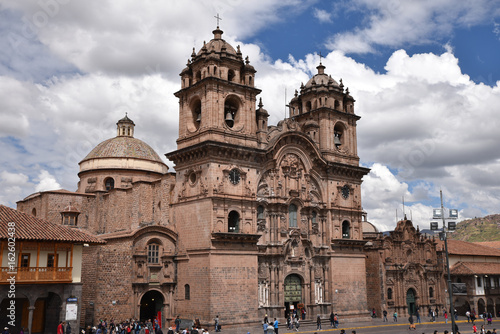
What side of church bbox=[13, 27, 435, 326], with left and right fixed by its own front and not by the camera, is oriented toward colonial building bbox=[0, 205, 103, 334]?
right

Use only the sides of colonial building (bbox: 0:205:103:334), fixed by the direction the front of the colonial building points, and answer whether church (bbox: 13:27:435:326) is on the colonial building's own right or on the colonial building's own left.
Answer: on the colonial building's own left

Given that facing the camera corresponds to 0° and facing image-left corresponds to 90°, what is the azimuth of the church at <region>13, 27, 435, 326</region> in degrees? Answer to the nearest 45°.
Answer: approximately 315°

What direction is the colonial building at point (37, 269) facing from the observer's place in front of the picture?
facing the viewer

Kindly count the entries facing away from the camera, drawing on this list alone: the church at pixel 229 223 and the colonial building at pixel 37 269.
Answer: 0
